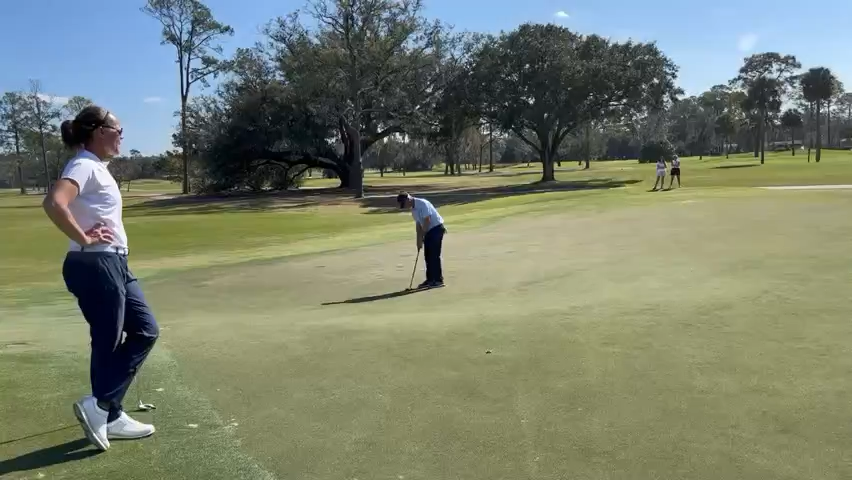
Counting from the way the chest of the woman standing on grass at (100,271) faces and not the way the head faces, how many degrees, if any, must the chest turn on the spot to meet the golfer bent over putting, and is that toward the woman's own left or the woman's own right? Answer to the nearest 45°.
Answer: approximately 45° to the woman's own left

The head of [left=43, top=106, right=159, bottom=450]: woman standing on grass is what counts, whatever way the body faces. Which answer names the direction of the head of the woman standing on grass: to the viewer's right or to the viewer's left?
to the viewer's right

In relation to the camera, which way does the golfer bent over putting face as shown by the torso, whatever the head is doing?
to the viewer's left

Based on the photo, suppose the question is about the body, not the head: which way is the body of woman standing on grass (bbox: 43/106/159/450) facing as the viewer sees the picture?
to the viewer's right

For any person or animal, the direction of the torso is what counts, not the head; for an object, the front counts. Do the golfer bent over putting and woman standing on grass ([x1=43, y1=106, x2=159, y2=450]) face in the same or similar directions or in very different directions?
very different directions

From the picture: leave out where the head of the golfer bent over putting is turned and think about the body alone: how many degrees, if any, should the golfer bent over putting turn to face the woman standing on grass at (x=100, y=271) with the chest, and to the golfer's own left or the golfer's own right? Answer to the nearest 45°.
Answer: approximately 90° to the golfer's own left
